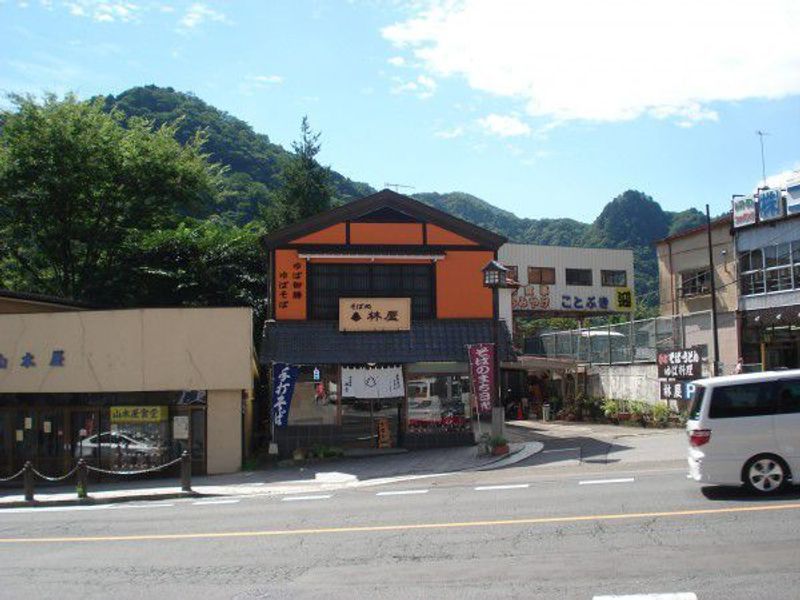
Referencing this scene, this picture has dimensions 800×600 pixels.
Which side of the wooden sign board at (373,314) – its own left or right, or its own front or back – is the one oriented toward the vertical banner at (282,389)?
right

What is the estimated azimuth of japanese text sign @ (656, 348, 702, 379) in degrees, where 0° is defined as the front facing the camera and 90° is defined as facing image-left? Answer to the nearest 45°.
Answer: approximately 0°

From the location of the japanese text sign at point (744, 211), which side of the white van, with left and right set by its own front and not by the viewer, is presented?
left

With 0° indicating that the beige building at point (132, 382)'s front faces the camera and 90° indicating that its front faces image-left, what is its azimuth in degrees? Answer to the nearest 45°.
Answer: approximately 0°

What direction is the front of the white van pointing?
to the viewer's right

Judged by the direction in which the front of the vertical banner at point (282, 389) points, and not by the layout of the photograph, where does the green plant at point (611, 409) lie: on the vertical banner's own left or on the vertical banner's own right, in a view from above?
on the vertical banner's own left

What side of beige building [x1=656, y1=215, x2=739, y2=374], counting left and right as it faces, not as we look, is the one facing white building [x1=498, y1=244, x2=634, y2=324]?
right

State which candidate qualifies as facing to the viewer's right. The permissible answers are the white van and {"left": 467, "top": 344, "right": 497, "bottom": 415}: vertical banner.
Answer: the white van

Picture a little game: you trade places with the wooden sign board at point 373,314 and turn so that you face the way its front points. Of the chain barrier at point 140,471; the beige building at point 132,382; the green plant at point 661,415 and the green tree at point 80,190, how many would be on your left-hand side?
1

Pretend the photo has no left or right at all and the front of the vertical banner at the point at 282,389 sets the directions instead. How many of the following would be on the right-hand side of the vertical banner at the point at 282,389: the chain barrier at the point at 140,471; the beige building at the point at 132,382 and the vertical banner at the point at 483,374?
2
